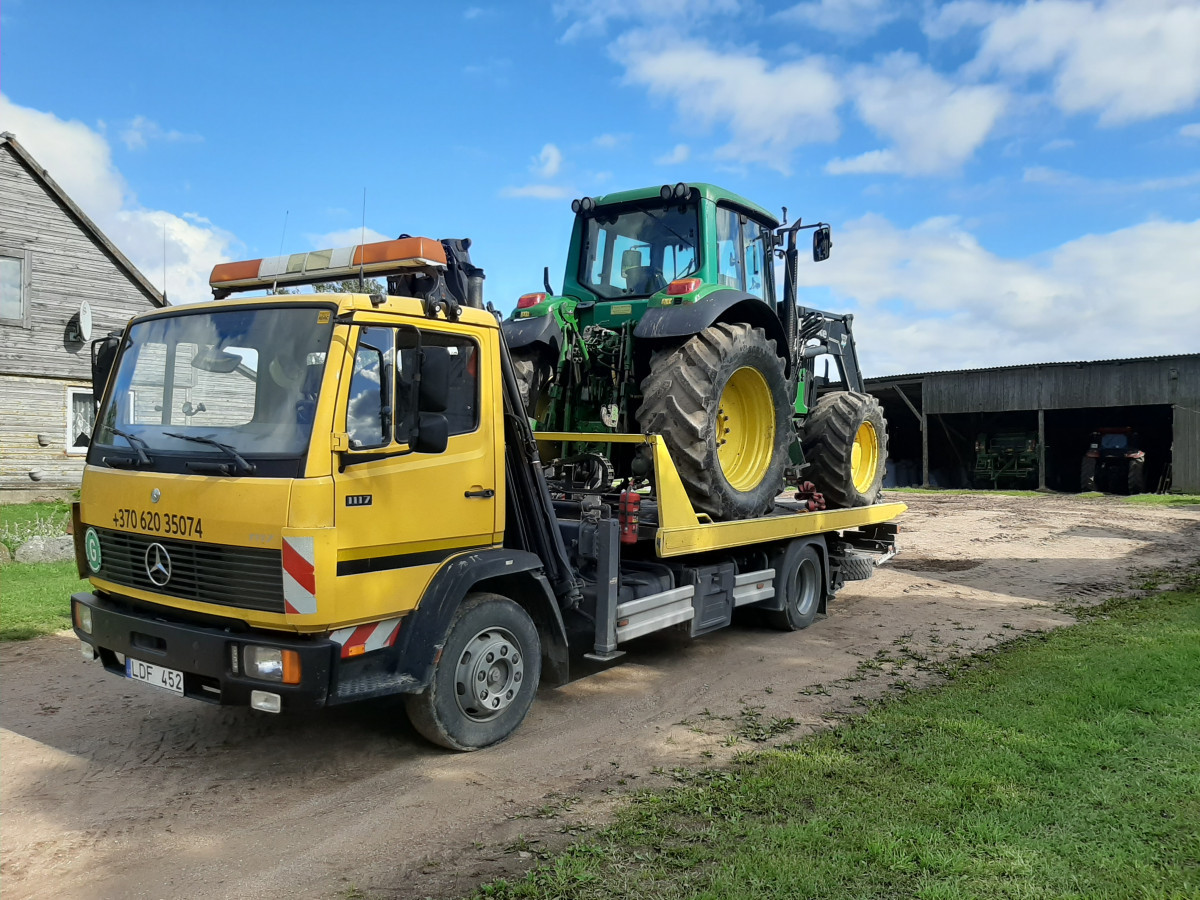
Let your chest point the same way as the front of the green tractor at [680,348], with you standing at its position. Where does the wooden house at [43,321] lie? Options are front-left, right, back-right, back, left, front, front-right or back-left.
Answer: left

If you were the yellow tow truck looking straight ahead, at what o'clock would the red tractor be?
The red tractor is roughly at 6 o'clock from the yellow tow truck.

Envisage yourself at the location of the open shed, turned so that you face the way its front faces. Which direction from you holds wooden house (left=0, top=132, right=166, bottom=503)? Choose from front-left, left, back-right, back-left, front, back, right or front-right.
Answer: front-right

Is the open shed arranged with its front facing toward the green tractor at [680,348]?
yes

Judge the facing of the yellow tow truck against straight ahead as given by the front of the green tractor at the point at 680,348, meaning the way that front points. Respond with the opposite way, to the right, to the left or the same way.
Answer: the opposite way

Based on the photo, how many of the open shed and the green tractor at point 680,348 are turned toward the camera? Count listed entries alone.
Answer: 1

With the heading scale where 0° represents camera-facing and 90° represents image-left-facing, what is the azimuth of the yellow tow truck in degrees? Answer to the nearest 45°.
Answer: approximately 45°

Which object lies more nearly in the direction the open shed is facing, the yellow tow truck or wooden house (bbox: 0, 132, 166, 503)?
the yellow tow truck

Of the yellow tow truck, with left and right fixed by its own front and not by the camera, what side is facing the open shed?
back

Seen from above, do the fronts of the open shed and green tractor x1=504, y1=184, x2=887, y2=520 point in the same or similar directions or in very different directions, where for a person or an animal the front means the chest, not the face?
very different directions

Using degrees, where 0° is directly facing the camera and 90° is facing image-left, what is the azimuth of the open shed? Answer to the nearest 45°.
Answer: approximately 0°

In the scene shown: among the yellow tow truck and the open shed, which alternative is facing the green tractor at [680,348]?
the open shed

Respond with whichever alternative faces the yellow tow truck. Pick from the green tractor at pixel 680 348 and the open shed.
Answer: the open shed
